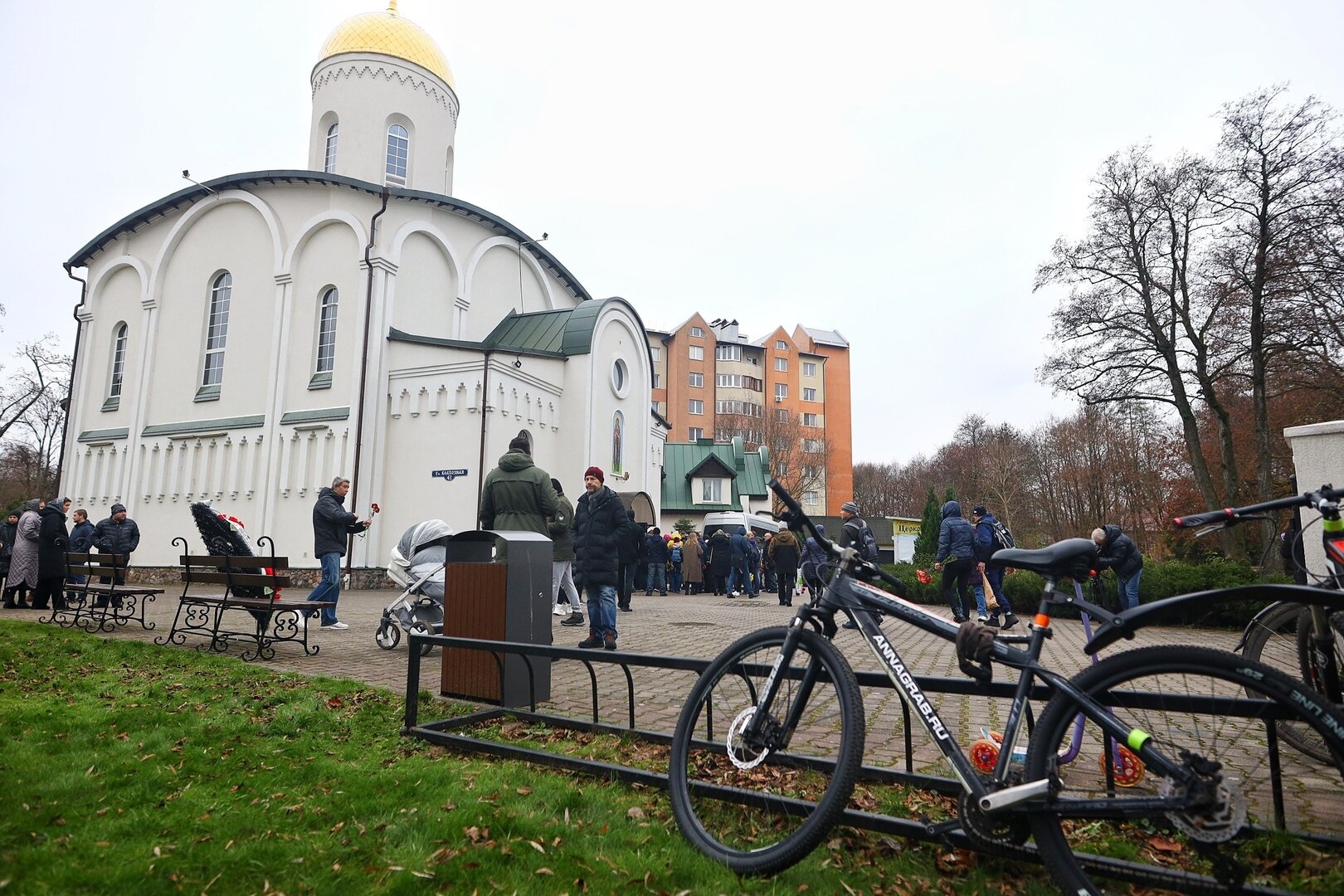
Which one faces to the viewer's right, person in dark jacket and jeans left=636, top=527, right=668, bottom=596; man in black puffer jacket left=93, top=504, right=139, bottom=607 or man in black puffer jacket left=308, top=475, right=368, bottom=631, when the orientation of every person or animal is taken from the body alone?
man in black puffer jacket left=308, top=475, right=368, bottom=631

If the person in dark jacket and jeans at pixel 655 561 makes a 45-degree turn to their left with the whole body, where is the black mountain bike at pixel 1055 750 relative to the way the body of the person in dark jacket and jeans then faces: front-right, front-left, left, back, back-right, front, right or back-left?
back-left

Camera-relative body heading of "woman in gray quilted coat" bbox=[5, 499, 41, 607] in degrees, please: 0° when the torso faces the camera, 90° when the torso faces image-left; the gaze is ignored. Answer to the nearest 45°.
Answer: approximately 270°

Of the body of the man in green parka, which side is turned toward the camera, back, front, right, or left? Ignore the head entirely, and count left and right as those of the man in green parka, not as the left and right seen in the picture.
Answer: back

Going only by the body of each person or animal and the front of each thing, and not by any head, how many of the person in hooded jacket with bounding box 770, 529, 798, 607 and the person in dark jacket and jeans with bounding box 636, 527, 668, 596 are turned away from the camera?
2

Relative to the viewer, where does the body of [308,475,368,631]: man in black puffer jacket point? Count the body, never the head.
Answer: to the viewer's right

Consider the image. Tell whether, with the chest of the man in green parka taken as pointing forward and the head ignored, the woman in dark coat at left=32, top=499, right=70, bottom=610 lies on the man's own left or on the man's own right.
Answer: on the man's own left

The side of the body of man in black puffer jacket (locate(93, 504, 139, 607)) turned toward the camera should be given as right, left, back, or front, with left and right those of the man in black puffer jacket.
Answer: front

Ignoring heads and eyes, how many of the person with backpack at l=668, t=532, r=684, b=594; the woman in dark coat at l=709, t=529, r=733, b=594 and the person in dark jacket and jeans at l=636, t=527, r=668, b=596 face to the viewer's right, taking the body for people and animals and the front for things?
0

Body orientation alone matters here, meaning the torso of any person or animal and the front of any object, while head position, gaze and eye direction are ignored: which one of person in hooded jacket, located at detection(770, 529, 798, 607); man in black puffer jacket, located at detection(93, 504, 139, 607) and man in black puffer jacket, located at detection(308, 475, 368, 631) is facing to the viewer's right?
man in black puffer jacket, located at detection(308, 475, 368, 631)

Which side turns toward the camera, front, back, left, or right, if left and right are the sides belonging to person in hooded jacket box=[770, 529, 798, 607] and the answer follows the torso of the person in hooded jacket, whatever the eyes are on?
back

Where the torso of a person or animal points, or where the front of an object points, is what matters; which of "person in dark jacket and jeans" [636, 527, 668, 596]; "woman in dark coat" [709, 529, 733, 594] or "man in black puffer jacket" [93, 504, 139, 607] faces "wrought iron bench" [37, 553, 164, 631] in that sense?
the man in black puffer jacket

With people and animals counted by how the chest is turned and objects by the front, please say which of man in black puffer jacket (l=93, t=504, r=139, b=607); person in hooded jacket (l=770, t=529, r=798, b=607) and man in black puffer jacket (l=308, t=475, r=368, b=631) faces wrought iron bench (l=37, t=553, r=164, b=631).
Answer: man in black puffer jacket (l=93, t=504, r=139, b=607)

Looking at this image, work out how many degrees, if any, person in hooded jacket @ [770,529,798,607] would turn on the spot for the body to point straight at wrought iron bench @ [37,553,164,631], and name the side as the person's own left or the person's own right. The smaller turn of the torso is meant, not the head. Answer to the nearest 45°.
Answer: approximately 135° to the person's own left

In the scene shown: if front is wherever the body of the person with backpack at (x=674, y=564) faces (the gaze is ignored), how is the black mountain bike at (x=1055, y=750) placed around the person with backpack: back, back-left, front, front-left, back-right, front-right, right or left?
back
